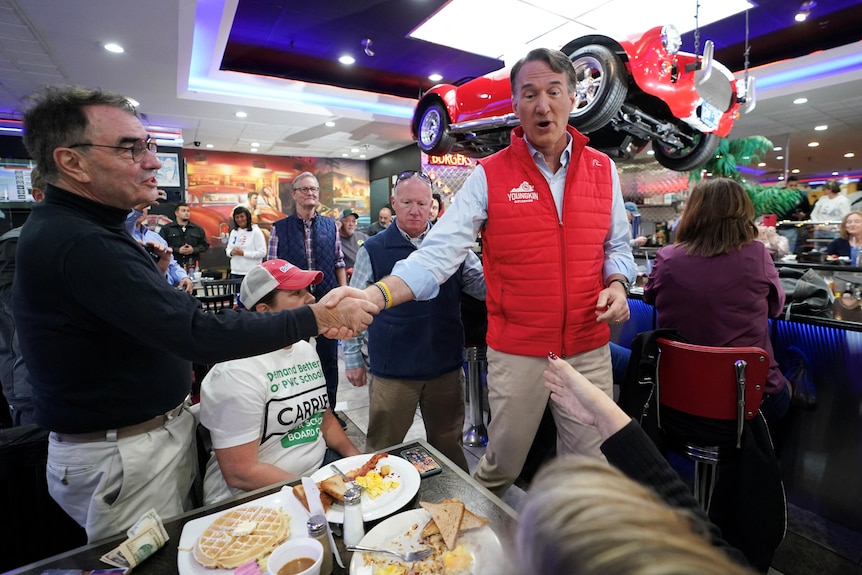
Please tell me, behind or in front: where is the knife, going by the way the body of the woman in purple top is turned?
behind

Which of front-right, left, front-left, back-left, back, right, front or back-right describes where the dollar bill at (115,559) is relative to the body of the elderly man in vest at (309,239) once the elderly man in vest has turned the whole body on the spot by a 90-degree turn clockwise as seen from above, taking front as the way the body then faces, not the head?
left

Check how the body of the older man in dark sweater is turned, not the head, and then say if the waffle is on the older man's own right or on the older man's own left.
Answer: on the older man's own right

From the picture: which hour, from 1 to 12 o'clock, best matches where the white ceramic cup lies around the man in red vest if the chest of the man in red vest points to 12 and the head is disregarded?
The white ceramic cup is roughly at 1 o'clock from the man in red vest.

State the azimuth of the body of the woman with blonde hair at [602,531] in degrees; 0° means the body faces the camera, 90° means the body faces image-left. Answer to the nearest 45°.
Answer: approximately 135°

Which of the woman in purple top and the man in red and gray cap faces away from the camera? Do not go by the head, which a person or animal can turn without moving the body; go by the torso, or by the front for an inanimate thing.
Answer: the woman in purple top

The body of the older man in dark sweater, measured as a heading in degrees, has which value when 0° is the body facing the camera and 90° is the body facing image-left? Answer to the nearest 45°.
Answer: approximately 270°

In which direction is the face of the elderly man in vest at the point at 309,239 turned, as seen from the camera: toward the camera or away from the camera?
toward the camera

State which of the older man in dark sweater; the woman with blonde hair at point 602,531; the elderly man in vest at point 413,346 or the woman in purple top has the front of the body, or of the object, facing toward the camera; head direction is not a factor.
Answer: the elderly man in vest

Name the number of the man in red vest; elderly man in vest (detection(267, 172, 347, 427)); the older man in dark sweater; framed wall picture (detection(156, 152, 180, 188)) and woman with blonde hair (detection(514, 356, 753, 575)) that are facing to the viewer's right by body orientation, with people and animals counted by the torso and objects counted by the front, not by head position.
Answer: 1

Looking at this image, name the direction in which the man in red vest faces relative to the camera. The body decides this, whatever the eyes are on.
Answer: toward the camera

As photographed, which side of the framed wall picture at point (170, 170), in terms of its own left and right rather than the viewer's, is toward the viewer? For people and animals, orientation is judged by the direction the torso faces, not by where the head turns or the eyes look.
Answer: front

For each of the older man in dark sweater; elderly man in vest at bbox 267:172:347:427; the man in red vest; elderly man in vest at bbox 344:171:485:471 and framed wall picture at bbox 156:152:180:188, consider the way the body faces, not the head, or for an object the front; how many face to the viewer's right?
1

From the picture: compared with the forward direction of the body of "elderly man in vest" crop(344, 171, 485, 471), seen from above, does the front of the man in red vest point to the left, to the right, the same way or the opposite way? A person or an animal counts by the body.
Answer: the same way

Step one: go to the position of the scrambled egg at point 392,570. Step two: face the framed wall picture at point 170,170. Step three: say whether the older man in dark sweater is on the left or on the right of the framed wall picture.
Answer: left

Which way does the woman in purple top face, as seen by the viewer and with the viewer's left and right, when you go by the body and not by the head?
facing away from the viewer
